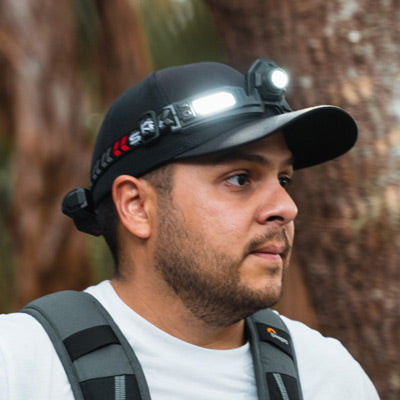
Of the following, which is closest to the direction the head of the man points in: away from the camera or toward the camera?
toward the camera

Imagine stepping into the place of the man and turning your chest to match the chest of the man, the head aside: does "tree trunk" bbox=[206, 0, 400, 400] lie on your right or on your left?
on your left

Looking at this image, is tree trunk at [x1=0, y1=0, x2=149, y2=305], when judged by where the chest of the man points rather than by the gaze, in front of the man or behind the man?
behind

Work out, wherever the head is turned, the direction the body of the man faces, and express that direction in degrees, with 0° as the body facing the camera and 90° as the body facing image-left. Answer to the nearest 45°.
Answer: approximately 315°
